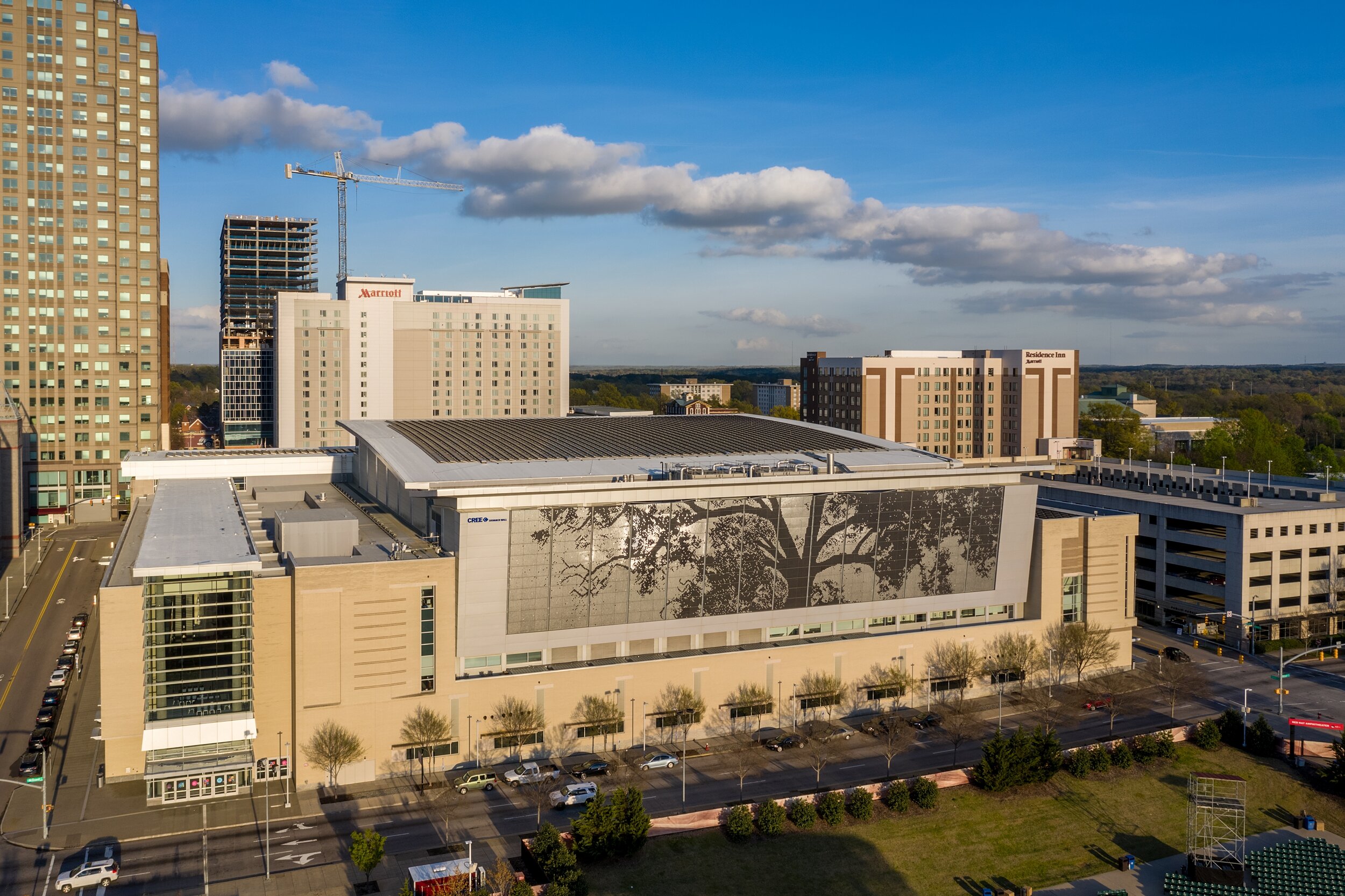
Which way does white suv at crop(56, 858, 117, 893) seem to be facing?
to the viewer's left

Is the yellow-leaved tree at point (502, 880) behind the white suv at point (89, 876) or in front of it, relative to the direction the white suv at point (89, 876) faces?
behind

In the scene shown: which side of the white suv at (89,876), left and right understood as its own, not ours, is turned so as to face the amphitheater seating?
back
